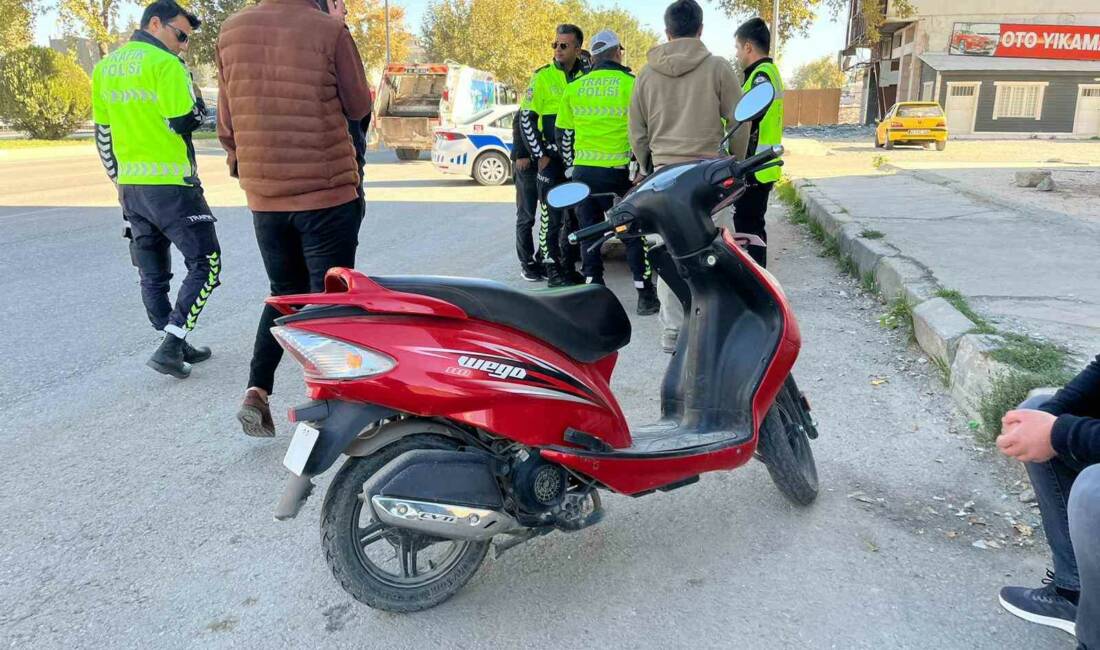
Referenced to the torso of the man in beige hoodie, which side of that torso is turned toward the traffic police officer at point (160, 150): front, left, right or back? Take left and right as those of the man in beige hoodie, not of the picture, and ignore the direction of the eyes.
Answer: left

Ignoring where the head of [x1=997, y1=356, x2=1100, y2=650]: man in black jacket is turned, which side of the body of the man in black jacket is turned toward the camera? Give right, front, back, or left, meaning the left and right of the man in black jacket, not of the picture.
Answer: left

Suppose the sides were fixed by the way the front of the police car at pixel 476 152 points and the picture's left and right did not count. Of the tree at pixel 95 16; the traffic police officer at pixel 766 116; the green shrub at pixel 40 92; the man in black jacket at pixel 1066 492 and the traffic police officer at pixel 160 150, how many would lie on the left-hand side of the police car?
2

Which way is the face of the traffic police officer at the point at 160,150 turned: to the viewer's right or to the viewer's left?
to the viewer's right

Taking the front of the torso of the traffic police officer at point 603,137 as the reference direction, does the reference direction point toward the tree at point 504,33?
yes

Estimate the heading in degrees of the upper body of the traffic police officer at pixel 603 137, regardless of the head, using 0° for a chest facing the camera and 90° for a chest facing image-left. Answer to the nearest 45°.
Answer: approximately 180°

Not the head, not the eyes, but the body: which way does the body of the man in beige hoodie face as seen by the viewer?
away from the camera

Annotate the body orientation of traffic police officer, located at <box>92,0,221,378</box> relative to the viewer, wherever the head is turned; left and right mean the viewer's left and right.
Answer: facing away from the viewer and to the right of the viewer

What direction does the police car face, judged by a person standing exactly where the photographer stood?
facing away from the viewer and to the right of the viewer

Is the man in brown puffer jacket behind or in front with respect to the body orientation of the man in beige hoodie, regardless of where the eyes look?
behind

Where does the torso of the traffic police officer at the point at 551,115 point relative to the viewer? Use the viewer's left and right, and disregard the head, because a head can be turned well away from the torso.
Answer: facing the viewer and to the right of the viewer

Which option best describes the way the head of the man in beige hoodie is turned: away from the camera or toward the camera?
away from the camera

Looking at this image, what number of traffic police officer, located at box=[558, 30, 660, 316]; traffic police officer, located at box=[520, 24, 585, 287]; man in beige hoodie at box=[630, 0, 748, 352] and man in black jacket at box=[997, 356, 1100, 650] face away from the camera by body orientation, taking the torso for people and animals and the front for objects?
2

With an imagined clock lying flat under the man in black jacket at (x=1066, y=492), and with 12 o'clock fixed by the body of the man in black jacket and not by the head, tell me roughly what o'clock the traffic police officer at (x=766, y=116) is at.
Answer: The traffic police officer is roughly at 2 o'clock from the man in black jacket.

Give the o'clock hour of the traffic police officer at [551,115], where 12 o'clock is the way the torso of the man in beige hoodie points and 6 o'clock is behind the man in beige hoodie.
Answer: The traffic police officer is roughly at 11 o'clock from the man in beige hoodie.

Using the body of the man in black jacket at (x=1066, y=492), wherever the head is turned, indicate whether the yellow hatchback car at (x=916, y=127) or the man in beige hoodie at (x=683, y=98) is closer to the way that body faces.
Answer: the man in beige hoodie

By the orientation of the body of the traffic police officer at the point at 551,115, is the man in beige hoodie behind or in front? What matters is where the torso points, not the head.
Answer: in front

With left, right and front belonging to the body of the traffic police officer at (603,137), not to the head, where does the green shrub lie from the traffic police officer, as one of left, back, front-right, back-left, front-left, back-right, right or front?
front-left
